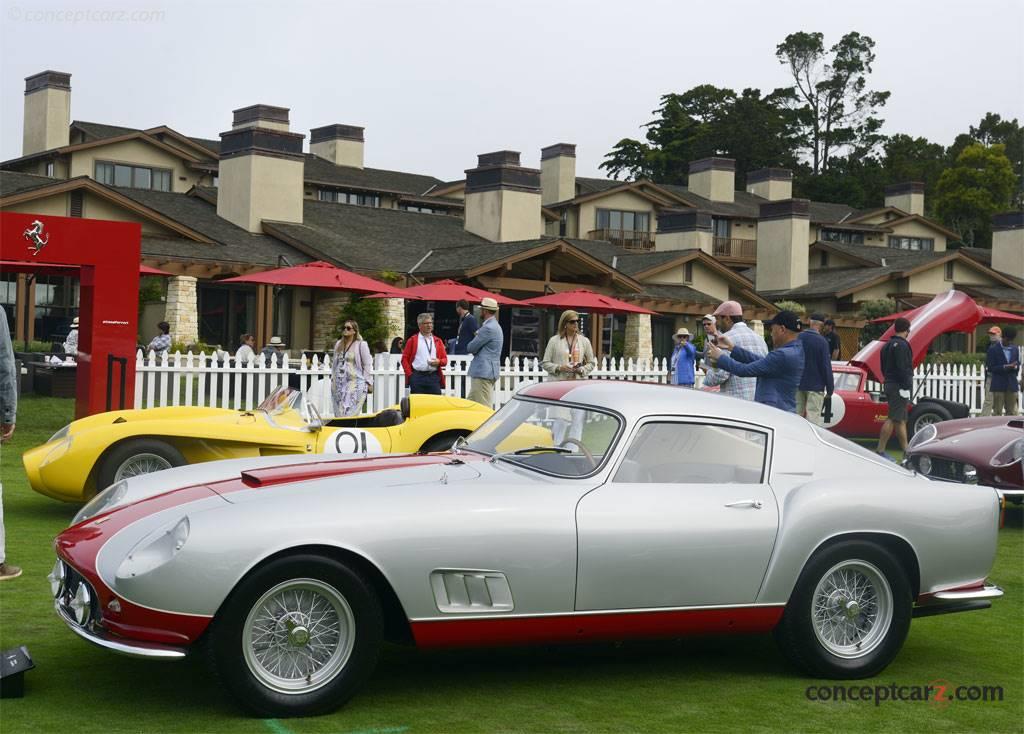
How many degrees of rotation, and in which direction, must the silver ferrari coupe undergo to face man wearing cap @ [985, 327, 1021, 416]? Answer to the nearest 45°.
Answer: approximately 180°

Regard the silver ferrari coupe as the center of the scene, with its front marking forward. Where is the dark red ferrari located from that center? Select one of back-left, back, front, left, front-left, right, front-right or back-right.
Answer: back

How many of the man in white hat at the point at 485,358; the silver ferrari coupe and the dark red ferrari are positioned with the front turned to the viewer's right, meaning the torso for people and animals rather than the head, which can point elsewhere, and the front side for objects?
0

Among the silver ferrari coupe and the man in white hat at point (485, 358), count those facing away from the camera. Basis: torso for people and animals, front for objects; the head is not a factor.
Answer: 0

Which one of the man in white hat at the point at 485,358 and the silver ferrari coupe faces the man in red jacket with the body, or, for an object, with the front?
the man in white hat

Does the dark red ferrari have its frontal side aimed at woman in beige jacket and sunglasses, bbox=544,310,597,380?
no

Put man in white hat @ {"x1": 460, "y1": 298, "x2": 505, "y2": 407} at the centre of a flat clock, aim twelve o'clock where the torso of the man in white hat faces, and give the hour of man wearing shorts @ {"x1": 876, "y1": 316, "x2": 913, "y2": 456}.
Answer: The man wearing shorts is roughly at 6 o'clock from the man in white hat.

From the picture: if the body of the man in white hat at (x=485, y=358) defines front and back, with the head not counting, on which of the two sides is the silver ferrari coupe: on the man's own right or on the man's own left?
on the man's own left

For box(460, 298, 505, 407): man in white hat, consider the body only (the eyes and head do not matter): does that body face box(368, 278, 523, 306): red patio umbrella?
no

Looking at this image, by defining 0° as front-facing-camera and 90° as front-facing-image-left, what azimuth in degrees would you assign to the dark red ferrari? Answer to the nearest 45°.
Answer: approximately 45°

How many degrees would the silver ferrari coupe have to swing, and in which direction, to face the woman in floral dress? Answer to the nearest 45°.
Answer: approximately 135° to its right

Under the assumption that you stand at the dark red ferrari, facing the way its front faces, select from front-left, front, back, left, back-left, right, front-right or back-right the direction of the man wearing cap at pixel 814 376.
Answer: right

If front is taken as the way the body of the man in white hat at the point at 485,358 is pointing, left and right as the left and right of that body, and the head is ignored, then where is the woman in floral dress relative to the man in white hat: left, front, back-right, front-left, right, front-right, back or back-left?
front-left

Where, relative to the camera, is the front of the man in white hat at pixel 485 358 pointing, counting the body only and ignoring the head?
to the viewer's left

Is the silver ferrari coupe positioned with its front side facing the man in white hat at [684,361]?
no

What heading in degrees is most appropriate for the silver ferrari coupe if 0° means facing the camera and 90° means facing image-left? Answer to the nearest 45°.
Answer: approximately 45°

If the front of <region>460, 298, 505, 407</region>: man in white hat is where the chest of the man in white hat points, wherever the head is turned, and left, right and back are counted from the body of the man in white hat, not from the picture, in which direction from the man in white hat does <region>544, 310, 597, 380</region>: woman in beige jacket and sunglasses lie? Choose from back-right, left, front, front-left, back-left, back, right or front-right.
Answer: back-left
